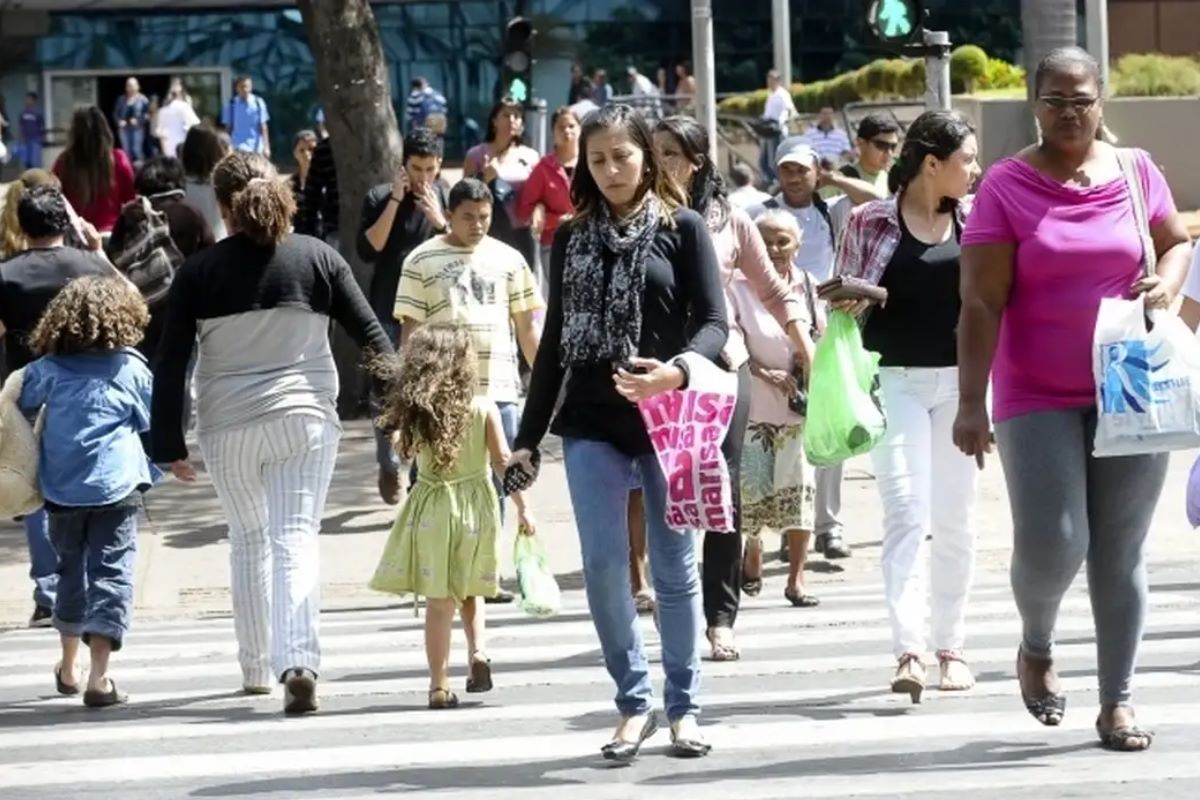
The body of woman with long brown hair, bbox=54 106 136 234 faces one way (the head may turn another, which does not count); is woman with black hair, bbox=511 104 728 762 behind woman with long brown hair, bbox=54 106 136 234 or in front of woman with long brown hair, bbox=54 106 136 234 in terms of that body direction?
behind

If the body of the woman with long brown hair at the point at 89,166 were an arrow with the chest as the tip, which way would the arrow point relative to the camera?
away from the camera

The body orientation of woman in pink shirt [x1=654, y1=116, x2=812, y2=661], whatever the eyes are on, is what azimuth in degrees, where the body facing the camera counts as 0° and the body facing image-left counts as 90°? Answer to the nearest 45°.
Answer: approximately 45°

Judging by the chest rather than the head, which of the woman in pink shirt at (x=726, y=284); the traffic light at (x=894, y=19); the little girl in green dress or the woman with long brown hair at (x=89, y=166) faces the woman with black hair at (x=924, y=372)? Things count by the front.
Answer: the traffic light

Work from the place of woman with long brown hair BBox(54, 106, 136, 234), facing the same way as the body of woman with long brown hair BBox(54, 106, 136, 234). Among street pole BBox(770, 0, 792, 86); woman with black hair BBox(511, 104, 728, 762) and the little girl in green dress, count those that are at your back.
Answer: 2

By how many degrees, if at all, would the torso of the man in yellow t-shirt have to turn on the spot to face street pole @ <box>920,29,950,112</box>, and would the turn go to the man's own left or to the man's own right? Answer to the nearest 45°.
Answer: approximately 135° to the man's own left

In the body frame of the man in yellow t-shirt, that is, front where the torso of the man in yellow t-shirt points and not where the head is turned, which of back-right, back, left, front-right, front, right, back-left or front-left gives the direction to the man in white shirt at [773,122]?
back

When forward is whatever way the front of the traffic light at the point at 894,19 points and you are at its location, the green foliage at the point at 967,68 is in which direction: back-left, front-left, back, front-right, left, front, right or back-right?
back

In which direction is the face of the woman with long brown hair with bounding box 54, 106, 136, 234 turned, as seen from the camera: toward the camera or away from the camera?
away from the camera

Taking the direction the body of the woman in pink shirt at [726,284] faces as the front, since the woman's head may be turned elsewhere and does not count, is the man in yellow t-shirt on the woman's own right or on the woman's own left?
on the woman's own right

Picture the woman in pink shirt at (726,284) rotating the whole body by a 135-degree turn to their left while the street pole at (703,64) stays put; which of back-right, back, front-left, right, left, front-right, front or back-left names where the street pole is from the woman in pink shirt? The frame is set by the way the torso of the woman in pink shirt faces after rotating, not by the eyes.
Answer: left

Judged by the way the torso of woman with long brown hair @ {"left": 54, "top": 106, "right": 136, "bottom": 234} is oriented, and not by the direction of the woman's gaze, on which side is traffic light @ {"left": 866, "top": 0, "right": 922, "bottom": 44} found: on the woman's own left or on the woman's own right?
on the woman's own right

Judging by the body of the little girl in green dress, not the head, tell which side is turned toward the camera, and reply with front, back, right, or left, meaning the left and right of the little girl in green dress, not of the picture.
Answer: back

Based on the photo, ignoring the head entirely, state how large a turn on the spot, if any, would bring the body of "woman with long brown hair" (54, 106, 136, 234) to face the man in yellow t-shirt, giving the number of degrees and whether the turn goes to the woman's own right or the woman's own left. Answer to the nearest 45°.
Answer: approximately 180°
